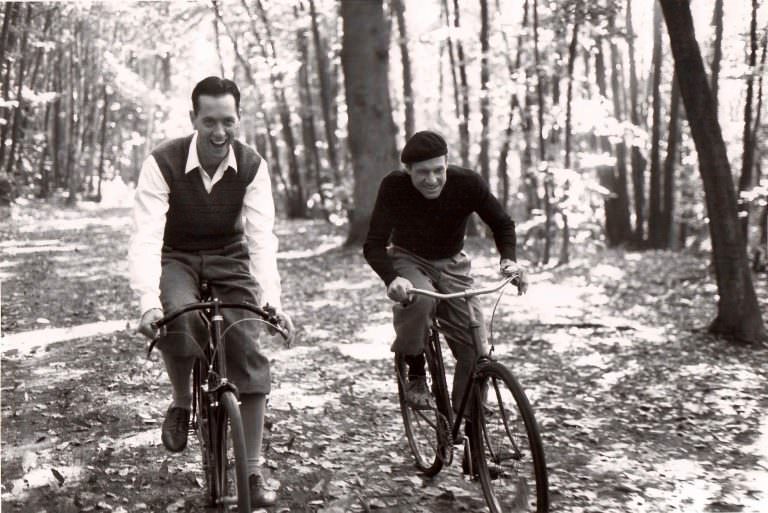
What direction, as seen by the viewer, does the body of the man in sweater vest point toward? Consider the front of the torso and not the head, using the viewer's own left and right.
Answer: facing the viewer

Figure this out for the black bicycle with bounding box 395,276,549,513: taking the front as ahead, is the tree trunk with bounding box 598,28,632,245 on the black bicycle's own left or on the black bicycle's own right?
on the black bicycle's own left

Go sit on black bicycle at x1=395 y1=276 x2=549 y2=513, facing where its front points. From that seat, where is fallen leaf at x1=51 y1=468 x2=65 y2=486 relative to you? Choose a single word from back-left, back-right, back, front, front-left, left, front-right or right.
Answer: back-right

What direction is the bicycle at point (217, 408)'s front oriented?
toward the camera

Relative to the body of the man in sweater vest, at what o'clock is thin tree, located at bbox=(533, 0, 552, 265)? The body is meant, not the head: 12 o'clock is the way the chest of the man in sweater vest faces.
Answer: The thin tree is roughly at 7 o'clock from the man in sweater vest.

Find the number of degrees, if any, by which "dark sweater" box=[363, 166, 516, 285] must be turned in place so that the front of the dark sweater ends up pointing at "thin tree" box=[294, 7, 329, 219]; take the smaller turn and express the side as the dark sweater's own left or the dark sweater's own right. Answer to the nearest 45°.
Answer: approximately 180°

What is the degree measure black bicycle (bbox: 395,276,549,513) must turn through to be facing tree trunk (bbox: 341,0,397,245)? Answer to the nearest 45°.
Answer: approximately 135° to its left

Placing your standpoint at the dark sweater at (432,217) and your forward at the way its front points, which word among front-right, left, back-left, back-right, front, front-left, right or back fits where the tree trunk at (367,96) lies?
back

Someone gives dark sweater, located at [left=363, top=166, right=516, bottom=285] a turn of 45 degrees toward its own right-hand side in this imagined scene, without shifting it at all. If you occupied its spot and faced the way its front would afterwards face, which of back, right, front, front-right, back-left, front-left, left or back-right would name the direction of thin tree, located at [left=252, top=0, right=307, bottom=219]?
back-right

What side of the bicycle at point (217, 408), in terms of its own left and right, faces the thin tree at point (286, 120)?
back

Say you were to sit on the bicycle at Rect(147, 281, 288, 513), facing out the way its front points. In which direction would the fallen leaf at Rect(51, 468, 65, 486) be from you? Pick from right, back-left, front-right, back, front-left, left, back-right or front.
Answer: back-right

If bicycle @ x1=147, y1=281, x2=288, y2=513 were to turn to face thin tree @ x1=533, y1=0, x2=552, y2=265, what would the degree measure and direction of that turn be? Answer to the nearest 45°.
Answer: approximately 135° to its left

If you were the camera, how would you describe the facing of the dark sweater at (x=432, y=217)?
facing the viewer

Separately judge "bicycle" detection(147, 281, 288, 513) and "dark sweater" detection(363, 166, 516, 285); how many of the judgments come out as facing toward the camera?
2

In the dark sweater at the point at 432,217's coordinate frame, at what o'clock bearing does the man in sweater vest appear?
The man in sweater vest is roughly at 2 o'clock from the dark sweater.

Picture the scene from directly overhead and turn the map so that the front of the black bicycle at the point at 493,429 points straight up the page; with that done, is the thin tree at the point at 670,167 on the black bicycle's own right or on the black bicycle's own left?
on the black bicycle's own left

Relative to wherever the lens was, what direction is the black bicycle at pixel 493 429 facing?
facing the viewer and to the right of the viewer
